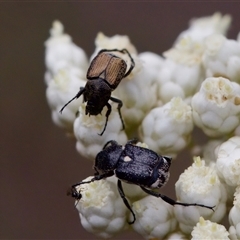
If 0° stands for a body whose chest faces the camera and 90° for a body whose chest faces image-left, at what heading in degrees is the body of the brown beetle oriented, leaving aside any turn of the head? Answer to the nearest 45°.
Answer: approximately 45°

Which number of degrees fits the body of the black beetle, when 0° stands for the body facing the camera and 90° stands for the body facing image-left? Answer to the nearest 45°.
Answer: approximately 90°

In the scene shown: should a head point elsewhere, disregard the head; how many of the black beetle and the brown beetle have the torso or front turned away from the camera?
0
